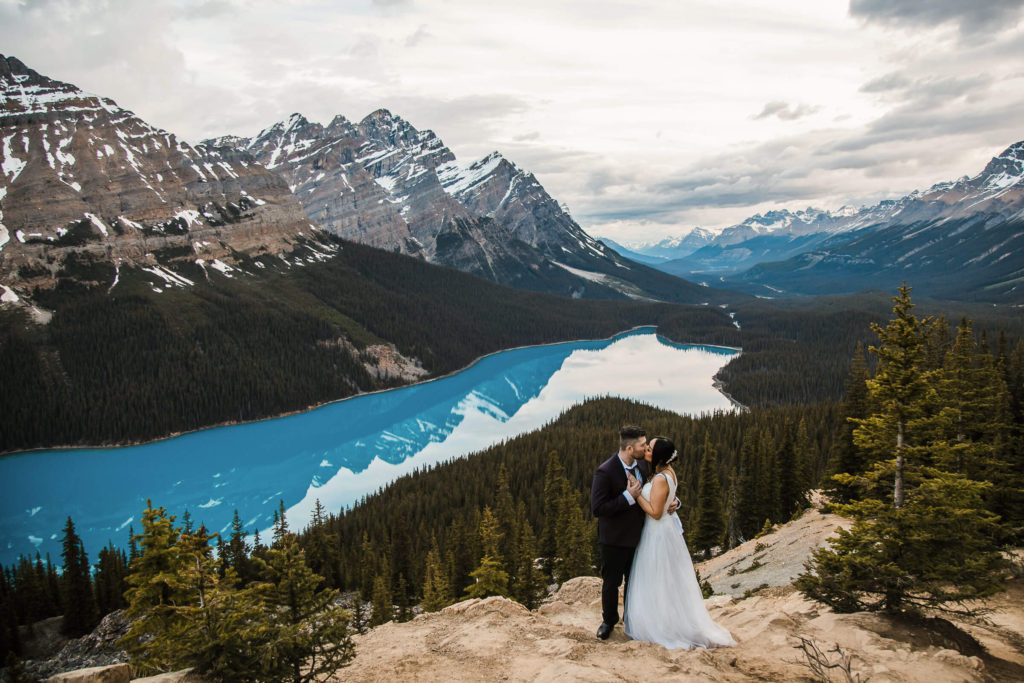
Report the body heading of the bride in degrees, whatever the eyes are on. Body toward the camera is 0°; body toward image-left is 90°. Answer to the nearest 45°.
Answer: approximately 90°

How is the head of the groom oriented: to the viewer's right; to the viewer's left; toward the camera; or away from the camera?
to the viewer's right

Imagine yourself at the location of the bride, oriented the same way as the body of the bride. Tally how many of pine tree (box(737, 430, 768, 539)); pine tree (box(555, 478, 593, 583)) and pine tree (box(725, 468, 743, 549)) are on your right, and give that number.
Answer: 3

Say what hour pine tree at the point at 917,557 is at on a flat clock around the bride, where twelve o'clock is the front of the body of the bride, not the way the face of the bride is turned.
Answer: The pine tree is roughly at 5 o'clock from the bride.

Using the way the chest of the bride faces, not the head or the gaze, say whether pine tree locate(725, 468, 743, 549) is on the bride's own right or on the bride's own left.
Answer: on the bride's own right

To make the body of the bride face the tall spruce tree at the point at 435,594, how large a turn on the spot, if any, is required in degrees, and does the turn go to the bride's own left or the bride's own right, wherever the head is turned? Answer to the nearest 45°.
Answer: approximately 45° to the bride's own right

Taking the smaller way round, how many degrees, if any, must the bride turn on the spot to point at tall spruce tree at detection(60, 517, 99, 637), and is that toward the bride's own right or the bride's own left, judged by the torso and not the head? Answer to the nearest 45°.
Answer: approximately 45° to the bride's own right

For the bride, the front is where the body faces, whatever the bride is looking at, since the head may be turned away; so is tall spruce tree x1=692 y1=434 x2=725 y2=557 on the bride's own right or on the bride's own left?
on the bride's own right

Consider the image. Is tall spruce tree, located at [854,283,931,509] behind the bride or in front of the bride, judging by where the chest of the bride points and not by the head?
behind

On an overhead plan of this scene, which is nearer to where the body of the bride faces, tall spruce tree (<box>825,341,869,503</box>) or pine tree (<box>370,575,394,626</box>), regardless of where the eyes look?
the pine tree

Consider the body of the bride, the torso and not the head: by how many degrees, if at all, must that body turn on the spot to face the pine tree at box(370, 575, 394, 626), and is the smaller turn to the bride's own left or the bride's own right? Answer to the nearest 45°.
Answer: approximately 45° to the bride's own right

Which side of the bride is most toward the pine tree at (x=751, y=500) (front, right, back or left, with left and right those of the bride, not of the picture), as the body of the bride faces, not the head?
right
